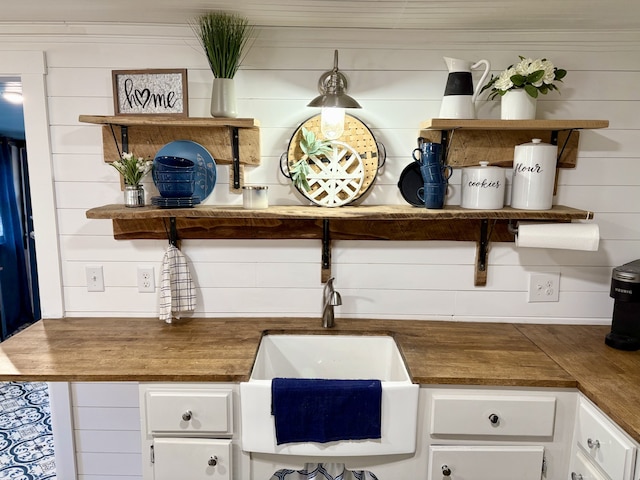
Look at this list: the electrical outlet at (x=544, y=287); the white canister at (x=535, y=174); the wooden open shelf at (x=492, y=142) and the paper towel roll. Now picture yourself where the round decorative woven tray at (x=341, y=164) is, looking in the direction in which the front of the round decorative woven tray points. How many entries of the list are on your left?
4

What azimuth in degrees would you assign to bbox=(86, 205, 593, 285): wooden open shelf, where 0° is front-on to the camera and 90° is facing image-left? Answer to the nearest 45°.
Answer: approximately 0°

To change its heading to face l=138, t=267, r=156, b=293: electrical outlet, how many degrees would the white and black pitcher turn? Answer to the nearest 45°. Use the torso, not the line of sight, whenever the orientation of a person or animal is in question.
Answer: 0° — it already faces it

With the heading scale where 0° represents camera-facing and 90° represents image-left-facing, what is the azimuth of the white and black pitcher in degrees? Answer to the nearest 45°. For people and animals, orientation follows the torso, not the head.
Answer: approximately 90°

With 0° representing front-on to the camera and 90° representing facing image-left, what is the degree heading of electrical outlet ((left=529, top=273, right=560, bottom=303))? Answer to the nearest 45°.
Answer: approximately 0°

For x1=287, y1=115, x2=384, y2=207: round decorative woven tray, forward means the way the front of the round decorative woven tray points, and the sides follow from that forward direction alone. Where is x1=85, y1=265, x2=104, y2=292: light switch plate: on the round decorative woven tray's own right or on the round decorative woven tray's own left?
on the round decorative woven tray's own right

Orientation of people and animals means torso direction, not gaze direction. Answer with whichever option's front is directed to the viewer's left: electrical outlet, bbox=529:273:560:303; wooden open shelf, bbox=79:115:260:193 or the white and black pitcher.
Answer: the white and black pitcher
